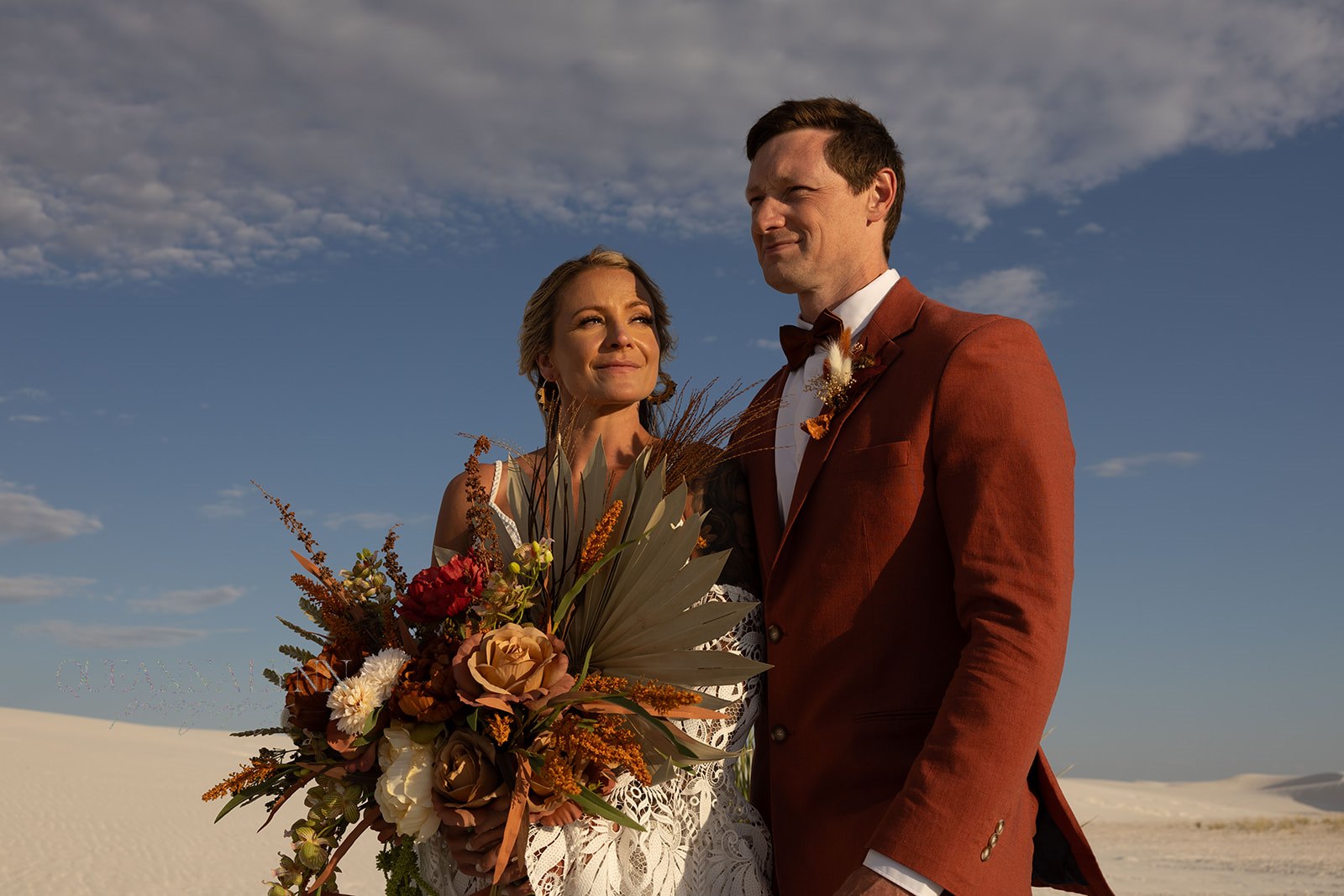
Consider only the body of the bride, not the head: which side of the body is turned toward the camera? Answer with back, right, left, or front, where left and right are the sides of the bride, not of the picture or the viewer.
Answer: front

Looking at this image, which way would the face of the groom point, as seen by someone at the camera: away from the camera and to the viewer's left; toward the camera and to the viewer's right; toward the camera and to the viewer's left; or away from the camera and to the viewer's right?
toward the camera and to the viewer's left

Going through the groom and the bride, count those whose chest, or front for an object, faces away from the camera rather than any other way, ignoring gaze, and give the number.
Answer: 0

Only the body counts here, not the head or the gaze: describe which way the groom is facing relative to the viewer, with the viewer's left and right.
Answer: facing the viewer and to the left of the viewer

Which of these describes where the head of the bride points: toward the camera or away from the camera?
toward the camera

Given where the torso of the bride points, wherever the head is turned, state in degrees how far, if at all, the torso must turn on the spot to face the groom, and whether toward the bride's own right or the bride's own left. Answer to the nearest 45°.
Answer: approximately 45° to the bride's own left
